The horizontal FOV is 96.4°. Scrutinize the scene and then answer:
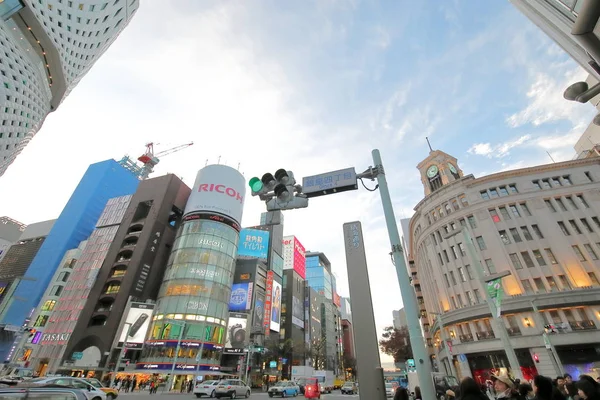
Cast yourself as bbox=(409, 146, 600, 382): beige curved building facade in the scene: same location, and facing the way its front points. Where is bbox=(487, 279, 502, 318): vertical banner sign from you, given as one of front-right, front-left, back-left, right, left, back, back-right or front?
front-left

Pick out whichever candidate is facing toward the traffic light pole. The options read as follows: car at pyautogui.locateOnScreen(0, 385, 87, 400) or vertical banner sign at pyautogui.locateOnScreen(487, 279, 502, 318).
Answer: the vertical banner sign

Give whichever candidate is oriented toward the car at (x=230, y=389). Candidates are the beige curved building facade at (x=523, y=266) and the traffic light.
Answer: the beige curved building facade

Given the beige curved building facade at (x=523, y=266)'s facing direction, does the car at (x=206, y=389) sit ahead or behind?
ahead

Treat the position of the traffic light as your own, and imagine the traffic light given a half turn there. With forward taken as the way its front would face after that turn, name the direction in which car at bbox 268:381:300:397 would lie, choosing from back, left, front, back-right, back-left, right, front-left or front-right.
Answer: front-left

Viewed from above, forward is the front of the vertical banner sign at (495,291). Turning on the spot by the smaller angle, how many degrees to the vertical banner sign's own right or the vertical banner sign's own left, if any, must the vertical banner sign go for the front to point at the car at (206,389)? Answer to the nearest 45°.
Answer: approximately 90° to the vertical banner sign's own right

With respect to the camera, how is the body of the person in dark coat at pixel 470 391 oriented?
away from the camera

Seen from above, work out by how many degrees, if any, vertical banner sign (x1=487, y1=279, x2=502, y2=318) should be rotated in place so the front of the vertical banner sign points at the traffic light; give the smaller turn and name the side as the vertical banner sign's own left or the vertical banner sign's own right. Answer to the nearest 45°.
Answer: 0° — it already faces it

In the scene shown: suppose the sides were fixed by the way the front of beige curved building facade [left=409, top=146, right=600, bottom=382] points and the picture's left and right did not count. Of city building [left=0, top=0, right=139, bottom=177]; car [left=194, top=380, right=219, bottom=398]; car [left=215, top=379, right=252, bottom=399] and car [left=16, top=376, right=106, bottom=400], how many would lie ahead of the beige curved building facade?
4

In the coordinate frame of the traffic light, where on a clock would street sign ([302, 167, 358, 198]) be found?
The street sign is roughly at 8 o'clock from the traffic light.
